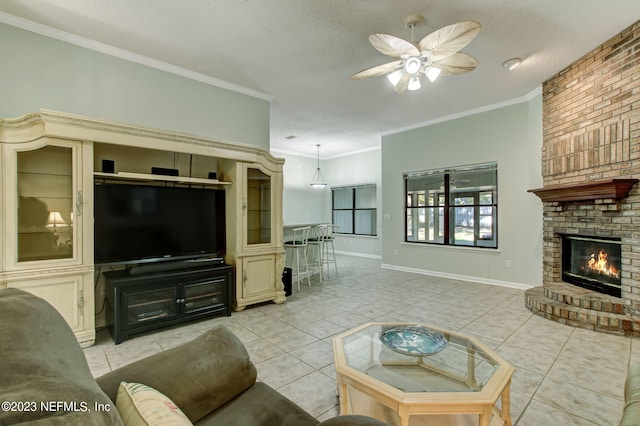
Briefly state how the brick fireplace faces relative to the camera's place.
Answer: facing the viewer and to the left of the viewer

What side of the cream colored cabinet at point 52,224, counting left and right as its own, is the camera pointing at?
front

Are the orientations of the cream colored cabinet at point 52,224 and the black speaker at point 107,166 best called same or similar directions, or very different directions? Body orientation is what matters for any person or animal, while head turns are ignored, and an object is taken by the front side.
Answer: same or similar directions

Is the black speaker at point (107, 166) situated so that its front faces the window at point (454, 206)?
no

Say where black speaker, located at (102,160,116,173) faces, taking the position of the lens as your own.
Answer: facing the viewer

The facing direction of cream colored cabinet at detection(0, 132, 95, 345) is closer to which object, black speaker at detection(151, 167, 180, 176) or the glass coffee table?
the glass coffee table

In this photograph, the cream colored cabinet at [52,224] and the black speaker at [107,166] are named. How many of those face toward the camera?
2

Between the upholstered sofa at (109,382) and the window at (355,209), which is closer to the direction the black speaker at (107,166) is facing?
the upholstered sofa

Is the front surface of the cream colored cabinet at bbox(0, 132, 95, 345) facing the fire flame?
no

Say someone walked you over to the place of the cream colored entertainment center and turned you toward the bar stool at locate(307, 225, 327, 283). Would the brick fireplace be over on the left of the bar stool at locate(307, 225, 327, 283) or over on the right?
right

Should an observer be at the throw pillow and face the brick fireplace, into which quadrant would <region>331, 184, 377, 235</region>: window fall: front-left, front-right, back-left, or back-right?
front-left

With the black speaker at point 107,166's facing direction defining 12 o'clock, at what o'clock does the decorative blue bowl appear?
The decorative blue bowl is roughly at 11 o'clock from the black speaker.

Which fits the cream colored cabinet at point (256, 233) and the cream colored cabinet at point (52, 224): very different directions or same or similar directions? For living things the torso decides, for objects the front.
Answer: same or similar directions

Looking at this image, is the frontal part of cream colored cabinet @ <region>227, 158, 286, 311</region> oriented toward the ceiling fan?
yes

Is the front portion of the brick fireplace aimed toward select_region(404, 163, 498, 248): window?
no
